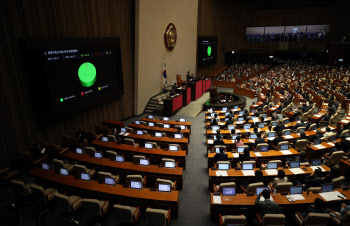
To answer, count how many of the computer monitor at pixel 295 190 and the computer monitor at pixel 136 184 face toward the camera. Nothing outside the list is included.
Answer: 2

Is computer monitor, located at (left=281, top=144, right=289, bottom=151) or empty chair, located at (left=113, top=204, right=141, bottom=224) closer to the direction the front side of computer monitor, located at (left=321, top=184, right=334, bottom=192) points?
the empty chair

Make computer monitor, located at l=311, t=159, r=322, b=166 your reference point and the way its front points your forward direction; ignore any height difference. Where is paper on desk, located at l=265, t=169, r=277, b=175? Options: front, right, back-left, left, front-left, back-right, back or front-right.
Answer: front-right

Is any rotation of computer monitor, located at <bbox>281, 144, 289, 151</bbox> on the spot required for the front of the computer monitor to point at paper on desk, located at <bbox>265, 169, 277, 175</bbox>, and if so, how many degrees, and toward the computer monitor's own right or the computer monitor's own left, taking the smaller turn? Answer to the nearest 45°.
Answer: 0° — it already faces it

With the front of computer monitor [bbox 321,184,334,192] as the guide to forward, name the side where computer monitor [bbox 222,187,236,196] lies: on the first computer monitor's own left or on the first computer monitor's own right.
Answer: on the first computer monitor's own right

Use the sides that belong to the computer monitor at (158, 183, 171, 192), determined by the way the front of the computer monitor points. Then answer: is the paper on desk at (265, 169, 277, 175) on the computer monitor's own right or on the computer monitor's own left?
on the computer monitor's own left

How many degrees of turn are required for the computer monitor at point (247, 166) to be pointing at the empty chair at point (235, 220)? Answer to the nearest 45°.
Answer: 0° — it already faces it

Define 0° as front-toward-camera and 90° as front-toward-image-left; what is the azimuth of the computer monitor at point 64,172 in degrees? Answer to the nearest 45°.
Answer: approximately 45°

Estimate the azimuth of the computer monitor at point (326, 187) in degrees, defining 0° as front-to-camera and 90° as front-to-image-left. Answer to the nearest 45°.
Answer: approximately 0°

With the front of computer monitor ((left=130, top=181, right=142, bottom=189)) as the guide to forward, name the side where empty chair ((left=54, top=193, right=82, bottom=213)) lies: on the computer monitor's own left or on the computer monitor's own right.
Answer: on the computer monitor's own right

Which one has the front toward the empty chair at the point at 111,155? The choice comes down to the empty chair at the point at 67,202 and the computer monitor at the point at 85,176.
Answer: the empty chair at the point at 67,202

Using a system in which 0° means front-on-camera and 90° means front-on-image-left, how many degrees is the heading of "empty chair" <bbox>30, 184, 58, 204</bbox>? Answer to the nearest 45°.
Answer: approximately 225°
